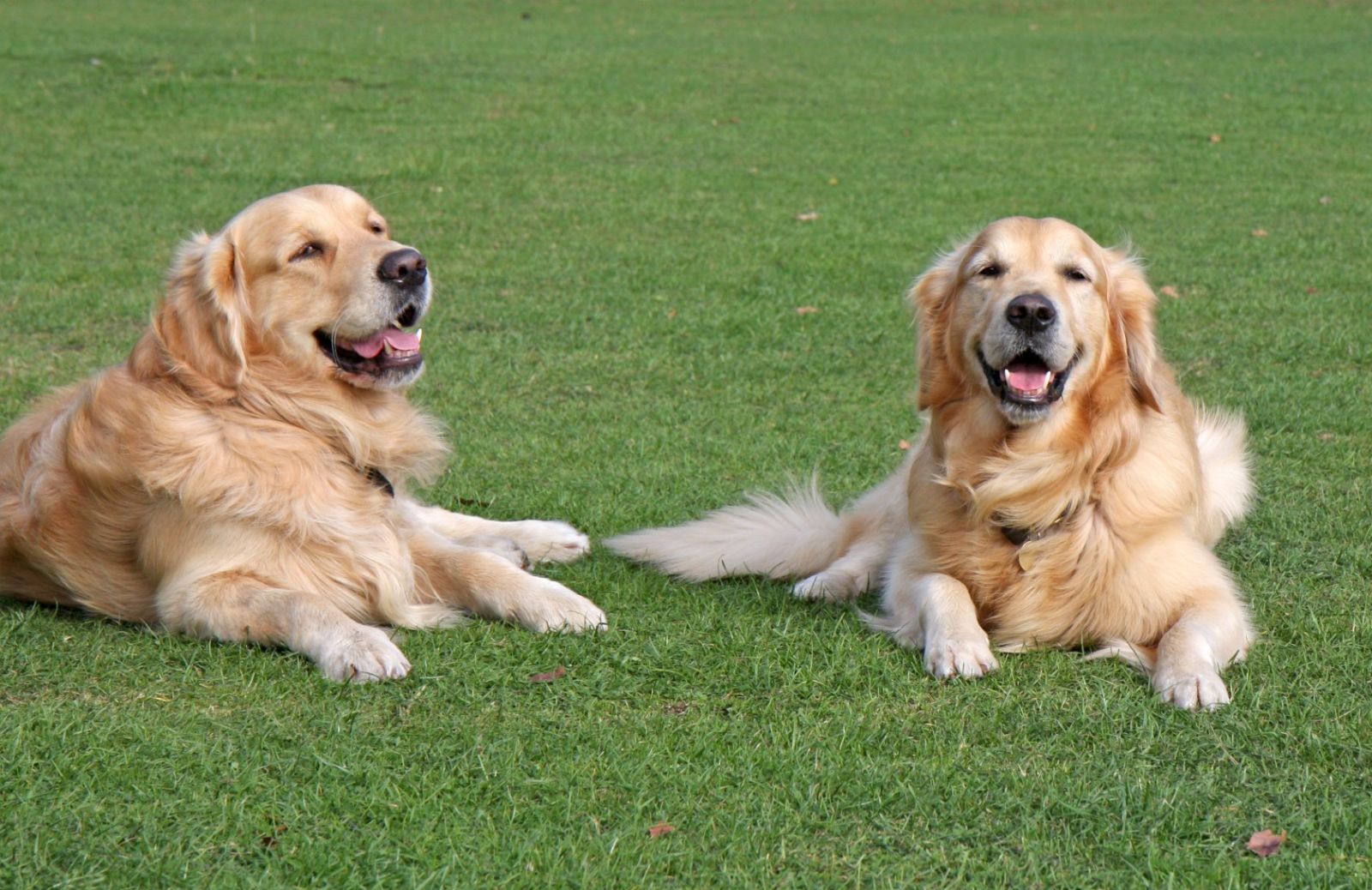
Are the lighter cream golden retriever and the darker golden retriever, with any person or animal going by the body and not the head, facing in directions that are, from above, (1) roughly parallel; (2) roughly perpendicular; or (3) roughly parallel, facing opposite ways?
roughly perpendicular

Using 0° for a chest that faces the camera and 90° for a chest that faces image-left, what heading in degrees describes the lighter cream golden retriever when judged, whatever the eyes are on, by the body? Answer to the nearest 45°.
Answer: approximately 0°

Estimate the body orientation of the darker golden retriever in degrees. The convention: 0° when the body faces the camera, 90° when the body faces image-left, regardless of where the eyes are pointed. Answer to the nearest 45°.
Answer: approximately 315°

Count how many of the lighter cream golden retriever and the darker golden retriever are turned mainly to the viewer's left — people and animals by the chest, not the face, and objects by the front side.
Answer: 0

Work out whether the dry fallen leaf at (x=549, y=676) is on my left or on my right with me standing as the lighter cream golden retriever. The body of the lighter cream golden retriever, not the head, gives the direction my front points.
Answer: on my right

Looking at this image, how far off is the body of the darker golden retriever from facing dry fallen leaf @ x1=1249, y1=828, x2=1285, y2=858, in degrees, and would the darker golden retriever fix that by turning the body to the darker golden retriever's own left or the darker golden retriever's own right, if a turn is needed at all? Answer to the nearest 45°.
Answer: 0° — it already faces it
